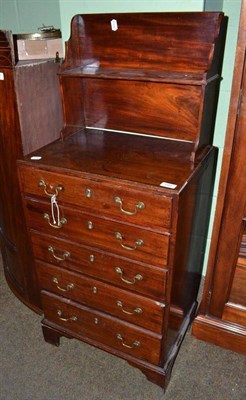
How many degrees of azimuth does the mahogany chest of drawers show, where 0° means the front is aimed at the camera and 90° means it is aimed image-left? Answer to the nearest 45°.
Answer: approximately 45°

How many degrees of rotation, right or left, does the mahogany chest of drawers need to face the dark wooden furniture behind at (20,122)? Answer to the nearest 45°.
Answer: approximately 90° to its right
